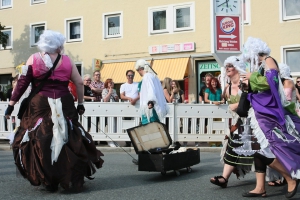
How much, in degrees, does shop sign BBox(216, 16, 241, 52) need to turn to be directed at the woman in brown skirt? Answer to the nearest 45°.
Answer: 0° — it already faces them

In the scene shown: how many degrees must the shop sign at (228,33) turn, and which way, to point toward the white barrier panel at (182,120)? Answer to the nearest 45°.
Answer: approximately 45° to its right

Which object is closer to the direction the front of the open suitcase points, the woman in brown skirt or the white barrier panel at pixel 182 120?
the woman in brown skirt

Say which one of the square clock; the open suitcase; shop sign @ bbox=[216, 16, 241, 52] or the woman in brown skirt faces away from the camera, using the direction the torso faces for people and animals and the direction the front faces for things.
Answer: the woman in brown skirt

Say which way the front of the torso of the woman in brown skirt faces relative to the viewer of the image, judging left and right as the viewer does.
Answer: facing away from the viewer

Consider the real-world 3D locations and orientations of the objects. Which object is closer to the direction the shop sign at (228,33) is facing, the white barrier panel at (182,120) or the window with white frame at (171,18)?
the white barrier panel

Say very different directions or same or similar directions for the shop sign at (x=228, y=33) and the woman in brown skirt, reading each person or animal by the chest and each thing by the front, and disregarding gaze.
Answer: very different directions

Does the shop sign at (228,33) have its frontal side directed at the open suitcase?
yes

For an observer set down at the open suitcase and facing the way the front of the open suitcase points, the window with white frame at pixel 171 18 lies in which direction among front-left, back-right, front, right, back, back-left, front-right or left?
back-left

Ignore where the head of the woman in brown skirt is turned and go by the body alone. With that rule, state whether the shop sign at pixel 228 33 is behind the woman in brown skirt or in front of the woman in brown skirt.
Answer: in front
